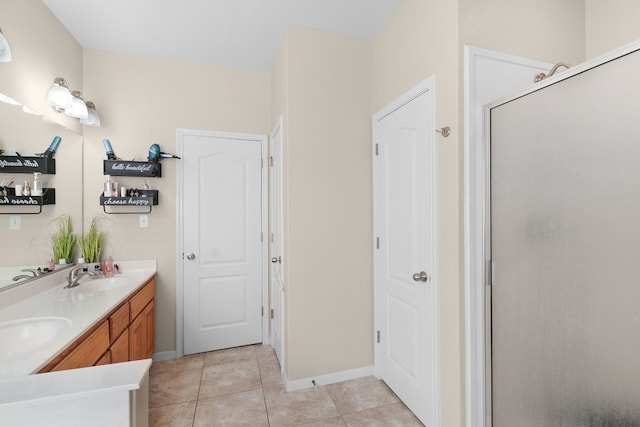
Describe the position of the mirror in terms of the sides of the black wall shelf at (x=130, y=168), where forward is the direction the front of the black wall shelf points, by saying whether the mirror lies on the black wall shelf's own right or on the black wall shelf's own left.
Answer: on the black wall shelf's own right

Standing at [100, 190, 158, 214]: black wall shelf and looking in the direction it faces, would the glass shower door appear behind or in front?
in front

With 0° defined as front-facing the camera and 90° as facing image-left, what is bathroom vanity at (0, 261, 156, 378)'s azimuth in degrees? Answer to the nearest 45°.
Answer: approximately 315°

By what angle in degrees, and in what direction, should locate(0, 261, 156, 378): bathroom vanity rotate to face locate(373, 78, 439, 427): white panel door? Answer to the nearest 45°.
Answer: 0° — it already faces it

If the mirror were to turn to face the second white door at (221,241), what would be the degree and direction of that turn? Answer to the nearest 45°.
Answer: approximately 45° to its left

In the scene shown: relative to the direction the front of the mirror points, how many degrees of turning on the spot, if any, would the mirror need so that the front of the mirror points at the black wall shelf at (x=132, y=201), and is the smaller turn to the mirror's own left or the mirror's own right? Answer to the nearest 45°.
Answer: approximately 90° to the mirror's own left

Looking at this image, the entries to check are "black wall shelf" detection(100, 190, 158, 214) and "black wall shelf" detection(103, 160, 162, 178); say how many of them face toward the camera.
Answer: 2

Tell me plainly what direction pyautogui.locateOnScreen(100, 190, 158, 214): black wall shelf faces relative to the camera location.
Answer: facing the viewer

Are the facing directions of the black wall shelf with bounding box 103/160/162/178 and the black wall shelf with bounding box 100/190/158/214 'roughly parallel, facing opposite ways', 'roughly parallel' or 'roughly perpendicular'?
roughly parallel

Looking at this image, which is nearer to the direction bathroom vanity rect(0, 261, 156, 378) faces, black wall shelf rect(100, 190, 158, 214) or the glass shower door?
the glass shower door

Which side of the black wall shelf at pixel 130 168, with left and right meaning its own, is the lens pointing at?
front

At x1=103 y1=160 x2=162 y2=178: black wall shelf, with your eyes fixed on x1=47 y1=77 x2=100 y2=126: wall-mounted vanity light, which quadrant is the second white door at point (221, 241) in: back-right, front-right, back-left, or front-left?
back-left

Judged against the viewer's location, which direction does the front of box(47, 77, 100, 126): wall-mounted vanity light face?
facing the viewer and to the right of the viewer

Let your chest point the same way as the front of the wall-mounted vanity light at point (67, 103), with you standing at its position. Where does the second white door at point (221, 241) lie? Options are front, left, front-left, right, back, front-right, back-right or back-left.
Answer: front-left

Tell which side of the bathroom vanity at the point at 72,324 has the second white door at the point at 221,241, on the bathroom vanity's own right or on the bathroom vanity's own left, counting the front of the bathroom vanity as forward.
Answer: on the bathroom vanity's own left

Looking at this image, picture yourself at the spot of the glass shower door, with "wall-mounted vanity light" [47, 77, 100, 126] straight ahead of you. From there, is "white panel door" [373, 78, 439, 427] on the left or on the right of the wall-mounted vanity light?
right
